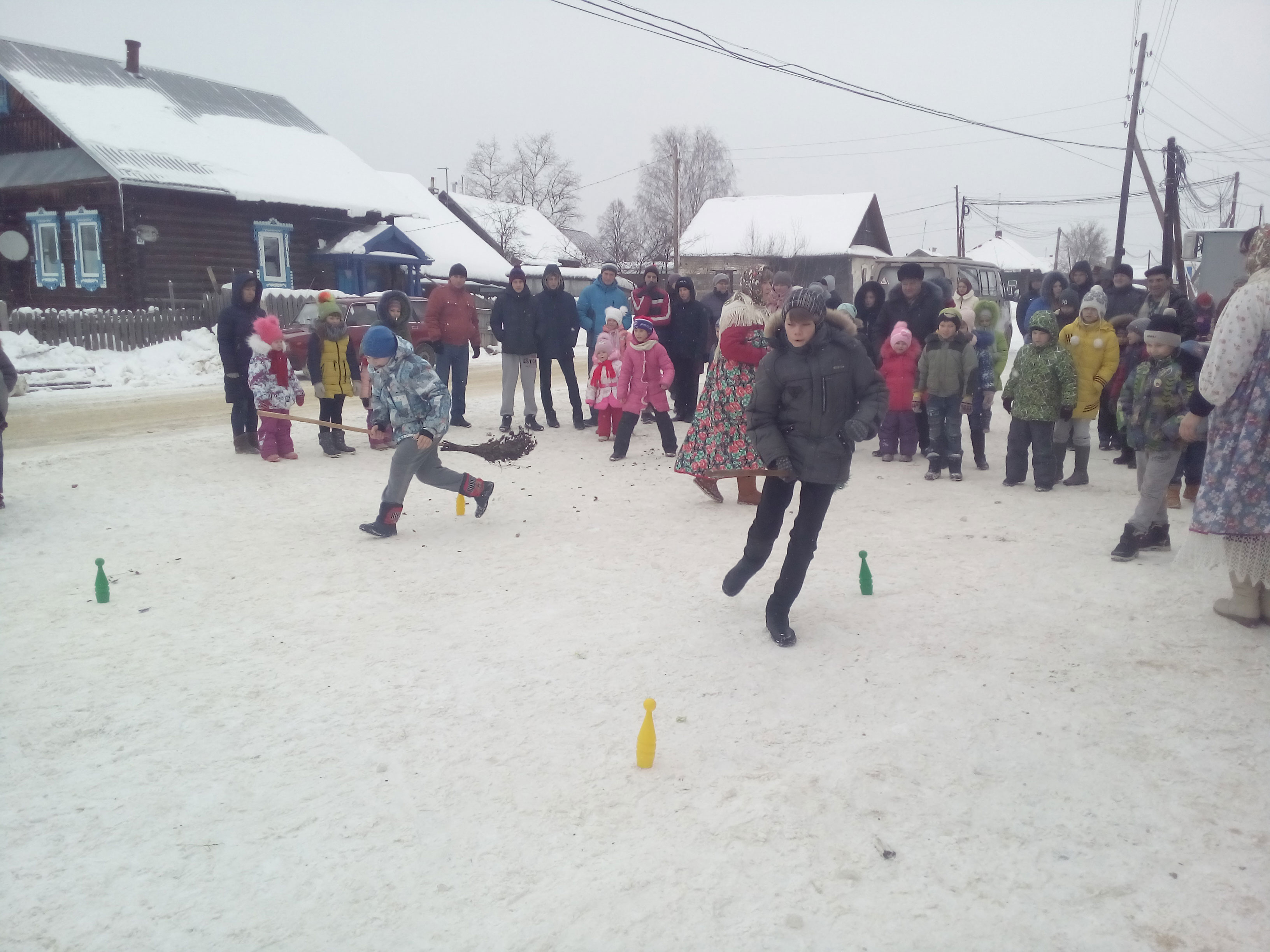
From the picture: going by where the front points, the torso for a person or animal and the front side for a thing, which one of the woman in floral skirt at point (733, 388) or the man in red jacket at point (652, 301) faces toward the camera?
the man in red jacket

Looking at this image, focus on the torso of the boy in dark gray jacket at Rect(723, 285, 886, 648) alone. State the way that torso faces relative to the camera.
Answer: toward the camera

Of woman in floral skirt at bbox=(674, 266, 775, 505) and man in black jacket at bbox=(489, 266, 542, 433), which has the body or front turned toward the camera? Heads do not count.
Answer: the man in black jacket

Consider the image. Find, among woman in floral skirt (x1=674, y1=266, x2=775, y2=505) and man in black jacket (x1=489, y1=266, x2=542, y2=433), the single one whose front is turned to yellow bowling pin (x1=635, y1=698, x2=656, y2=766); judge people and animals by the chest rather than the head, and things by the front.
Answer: the man in black jacket

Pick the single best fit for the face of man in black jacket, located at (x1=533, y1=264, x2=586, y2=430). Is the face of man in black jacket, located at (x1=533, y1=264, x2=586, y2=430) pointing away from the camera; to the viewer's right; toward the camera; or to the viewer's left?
toward the camera

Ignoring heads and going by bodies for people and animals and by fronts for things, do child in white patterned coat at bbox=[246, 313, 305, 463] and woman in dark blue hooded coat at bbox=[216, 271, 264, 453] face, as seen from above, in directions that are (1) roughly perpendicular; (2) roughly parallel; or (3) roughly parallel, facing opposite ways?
roughly parallel

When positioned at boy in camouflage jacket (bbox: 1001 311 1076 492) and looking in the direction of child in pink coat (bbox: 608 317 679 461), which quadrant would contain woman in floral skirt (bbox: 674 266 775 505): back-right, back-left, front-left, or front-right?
front-left

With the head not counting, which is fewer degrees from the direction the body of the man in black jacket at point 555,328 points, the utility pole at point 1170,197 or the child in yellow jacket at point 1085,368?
the child in yellow jacket

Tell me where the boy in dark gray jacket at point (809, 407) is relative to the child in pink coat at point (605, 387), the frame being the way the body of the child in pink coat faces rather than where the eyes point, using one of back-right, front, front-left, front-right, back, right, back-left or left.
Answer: front

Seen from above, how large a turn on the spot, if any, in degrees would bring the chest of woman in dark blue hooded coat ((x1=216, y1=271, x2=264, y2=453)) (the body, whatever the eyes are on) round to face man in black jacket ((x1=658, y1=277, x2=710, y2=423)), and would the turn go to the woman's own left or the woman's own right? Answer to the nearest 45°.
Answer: approximately 45° to the woman's own left

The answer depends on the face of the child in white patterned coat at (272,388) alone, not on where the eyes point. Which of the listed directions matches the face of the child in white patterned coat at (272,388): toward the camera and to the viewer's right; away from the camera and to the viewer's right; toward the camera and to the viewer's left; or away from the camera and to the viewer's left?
toward the camera and to the viewer's right

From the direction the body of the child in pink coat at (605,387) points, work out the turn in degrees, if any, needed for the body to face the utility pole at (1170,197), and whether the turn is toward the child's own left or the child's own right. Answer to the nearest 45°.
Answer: approximately 135° to the child's own left

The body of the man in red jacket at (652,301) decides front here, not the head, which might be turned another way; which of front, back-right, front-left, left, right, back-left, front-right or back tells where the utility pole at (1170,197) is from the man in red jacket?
back-left

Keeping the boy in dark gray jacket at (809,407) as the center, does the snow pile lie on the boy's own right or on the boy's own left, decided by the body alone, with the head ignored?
on the boy's own right

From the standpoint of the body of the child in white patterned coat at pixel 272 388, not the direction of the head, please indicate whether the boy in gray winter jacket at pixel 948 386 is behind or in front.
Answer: in front

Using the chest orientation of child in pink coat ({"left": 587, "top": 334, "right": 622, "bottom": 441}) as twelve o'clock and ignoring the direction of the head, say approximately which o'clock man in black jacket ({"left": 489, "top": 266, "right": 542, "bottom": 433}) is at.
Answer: The man in black jacket is roughly at 4 o'clock from the child in pink coat.

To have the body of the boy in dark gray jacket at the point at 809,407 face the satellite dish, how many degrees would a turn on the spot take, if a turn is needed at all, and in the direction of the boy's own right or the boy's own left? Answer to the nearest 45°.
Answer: approximately 135° to the boy's own right

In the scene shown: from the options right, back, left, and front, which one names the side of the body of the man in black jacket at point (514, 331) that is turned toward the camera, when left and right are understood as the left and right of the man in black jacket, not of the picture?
front
